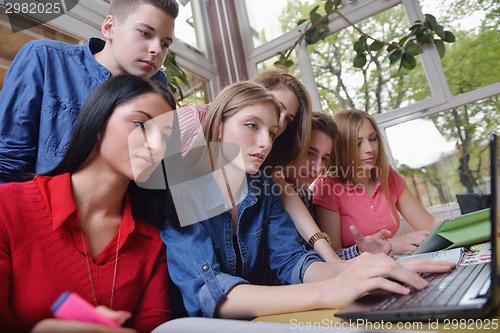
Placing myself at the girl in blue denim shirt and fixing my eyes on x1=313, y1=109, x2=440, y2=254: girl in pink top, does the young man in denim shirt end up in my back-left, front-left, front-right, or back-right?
back-left

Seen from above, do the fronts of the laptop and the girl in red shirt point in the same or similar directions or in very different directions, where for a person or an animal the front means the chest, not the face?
very different directions

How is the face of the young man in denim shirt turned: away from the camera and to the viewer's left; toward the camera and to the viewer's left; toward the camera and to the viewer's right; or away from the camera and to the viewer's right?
toward the camera and to the viewer's right

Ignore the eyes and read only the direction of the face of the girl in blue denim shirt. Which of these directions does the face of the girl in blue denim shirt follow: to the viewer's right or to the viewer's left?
to the viewer's right

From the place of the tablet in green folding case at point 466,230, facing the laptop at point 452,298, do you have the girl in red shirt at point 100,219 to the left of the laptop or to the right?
right

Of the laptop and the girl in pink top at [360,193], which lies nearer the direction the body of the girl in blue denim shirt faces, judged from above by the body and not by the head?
the laptop

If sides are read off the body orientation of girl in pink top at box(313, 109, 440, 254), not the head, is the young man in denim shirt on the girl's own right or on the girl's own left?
on the girl's own right

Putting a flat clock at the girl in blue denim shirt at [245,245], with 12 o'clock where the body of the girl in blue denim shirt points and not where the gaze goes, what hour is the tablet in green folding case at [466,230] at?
The tablet in green folding case is roughly at 10 o'clock from the girl in blue denim shirt.

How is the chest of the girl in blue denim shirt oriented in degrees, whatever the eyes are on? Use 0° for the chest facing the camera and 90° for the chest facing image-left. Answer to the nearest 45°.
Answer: approximately 315°

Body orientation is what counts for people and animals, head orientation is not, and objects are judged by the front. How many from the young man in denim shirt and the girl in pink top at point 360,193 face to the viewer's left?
0

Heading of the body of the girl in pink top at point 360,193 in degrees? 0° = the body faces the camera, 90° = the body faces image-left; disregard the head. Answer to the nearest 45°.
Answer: approximately 315°

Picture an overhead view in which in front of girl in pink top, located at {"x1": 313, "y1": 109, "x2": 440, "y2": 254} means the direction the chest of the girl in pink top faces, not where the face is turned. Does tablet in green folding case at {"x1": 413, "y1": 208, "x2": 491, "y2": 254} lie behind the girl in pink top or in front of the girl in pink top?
in front

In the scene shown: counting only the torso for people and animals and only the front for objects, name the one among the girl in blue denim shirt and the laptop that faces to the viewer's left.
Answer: the laptop
